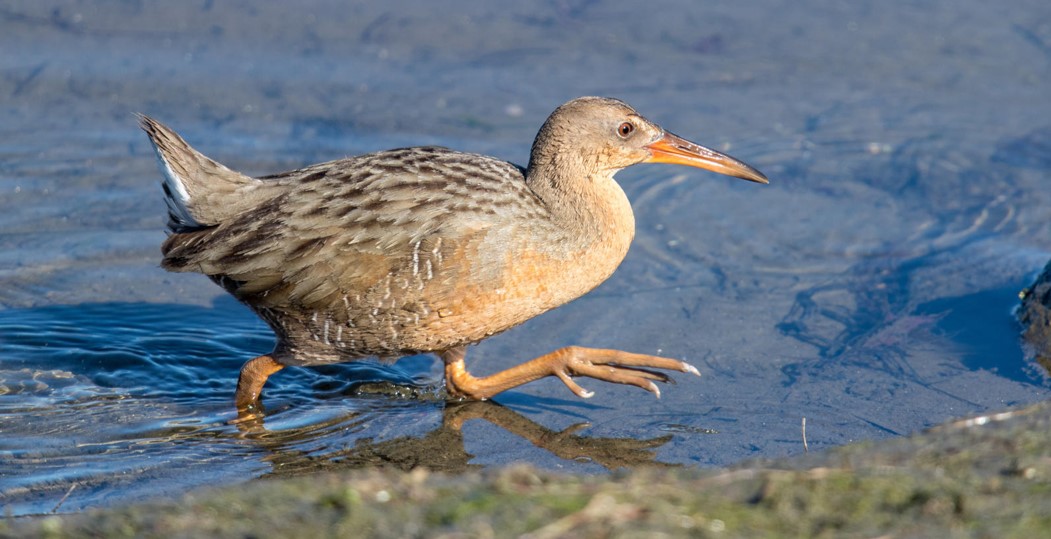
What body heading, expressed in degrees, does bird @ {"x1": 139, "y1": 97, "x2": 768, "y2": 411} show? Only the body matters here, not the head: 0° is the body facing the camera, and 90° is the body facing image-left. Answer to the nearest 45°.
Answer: approximately 270°
